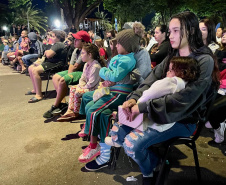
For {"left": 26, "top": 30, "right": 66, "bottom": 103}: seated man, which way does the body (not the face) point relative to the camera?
to the viewer's left

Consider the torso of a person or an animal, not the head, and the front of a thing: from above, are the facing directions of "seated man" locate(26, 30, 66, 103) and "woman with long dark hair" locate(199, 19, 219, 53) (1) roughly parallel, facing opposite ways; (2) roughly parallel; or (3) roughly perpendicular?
roughly parallel

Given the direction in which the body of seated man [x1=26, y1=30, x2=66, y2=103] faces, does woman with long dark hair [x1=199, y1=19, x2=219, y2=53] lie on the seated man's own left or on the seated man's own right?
on the seated man's own left

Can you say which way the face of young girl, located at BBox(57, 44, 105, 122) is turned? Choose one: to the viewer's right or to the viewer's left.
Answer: to the viewer's left

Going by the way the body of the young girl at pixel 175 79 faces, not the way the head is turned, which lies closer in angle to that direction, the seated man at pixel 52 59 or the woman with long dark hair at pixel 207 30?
the seated man

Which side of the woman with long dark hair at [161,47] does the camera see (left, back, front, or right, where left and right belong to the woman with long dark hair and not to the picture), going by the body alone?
left

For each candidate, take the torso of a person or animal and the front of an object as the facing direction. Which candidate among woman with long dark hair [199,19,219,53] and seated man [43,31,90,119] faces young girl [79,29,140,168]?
the woman with long dark hair

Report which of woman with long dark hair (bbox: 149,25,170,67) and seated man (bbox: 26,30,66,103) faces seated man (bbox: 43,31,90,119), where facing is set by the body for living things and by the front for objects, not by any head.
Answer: the woman with long dark hair

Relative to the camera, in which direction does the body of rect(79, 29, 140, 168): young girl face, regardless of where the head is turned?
to the viewer's left

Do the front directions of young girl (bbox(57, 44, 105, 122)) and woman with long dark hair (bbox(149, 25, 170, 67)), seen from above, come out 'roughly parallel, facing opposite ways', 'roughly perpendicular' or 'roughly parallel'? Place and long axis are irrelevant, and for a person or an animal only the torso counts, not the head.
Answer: roughly parallel

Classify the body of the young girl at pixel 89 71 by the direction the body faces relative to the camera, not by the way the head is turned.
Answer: to the viewer's left

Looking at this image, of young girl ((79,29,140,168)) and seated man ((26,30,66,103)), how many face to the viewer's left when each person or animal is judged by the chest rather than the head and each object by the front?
2

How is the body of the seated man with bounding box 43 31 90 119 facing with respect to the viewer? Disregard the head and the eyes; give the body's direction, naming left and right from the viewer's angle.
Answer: facing to the left of the viewer

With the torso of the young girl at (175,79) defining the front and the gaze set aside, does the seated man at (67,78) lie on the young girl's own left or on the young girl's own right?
on the young girl's own right

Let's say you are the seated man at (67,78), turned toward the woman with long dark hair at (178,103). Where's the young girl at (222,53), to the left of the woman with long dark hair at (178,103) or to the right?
left

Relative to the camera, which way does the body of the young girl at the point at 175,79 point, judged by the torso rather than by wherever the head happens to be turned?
to the viewer's left

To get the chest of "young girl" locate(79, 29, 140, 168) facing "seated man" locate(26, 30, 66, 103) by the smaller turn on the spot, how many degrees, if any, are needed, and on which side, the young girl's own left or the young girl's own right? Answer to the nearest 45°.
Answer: approximately 45° to the young girl's own right

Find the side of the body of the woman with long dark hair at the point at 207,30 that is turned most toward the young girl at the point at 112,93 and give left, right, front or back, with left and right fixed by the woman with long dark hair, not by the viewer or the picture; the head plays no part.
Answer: front
